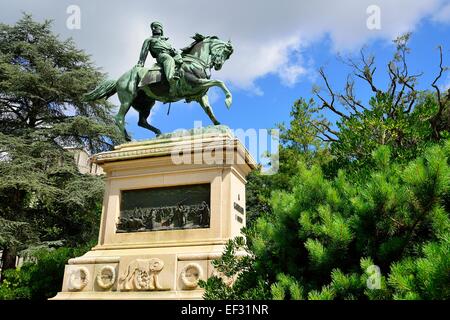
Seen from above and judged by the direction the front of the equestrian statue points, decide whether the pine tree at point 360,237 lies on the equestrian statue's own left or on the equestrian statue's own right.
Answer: on the equestrian statue's own right

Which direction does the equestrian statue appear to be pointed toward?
to the viewer's right

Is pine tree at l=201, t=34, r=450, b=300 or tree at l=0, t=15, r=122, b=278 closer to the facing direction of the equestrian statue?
the pine tree

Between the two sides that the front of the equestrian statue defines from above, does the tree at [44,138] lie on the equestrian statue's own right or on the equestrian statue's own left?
on the equestrian statue's own left
